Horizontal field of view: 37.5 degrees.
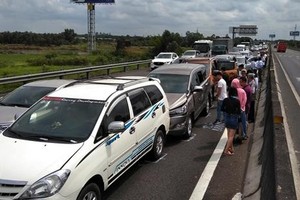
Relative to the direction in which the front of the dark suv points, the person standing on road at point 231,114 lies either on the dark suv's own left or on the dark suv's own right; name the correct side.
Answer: on the dark suv's own left

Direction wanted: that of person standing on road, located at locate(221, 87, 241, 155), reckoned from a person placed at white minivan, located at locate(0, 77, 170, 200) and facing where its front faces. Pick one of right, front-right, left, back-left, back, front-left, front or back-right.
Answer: back

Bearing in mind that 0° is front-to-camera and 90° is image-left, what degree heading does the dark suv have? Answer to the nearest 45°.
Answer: approximately 45°

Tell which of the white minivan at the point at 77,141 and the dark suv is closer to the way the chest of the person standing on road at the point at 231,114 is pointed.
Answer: the dark suv

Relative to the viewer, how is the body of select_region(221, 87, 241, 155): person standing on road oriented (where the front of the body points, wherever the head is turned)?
away from the camera

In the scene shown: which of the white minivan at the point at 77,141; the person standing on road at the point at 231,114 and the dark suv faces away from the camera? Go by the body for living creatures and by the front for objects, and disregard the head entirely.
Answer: the person standing on road

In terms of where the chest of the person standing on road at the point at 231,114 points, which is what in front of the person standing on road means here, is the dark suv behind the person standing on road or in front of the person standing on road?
in front

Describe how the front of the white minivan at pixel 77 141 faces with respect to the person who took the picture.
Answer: facing the viewer and to the left of the viewer

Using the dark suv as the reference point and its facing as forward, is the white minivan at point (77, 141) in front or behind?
in front
